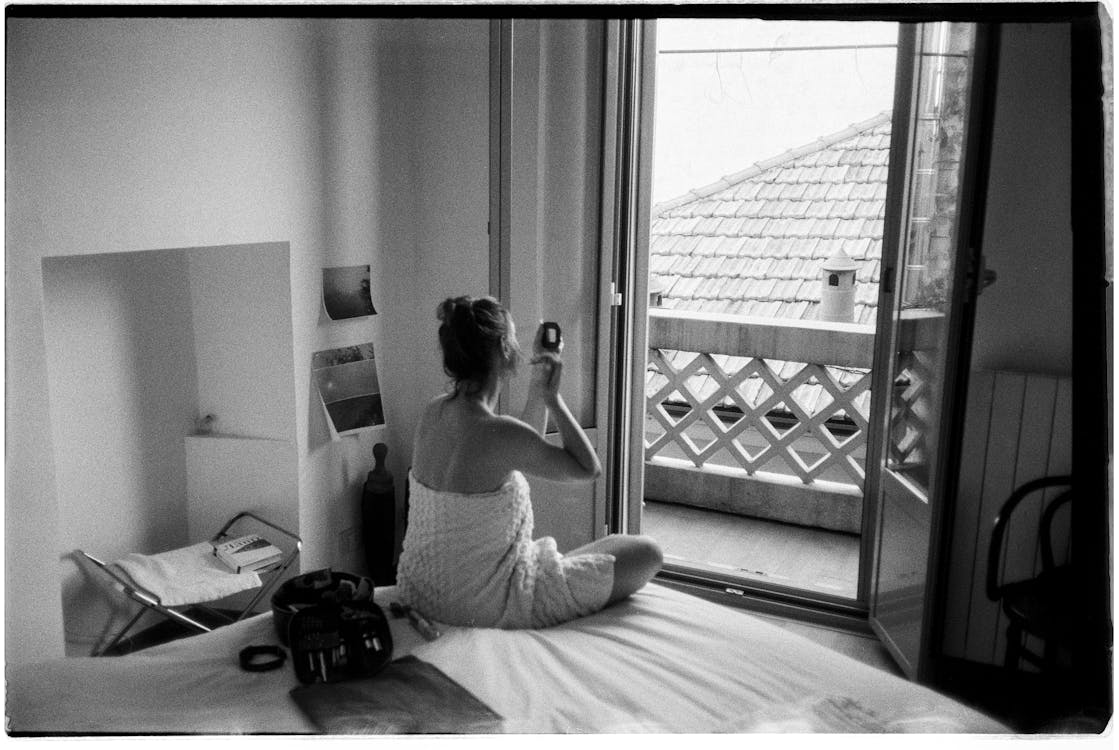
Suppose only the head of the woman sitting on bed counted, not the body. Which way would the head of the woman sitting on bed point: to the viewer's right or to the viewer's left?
to the viewer's right

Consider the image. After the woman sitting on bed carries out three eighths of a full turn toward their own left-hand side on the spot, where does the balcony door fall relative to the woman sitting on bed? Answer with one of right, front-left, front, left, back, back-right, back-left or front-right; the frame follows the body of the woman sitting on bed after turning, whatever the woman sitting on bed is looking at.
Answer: back

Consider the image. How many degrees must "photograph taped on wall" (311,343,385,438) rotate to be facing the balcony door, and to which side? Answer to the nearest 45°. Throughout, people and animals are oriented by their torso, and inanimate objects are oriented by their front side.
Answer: approximately 90° to its left

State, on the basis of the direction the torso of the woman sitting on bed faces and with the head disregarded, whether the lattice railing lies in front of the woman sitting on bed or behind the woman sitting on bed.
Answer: in front

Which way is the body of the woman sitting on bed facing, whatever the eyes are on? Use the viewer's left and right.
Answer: facing away from the viewer and to the right of the viewer

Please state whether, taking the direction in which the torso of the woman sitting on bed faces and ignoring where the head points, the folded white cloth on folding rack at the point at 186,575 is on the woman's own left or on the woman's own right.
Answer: on the woman's own left

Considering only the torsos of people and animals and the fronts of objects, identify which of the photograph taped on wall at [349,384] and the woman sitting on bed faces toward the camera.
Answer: the photograph taped on wall

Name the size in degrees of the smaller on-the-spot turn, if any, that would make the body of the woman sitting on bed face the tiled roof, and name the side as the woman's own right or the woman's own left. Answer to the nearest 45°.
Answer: approximately 45° to the woman's own right

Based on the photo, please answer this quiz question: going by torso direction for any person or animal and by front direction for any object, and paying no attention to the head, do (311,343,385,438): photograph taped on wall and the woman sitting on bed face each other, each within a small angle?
no

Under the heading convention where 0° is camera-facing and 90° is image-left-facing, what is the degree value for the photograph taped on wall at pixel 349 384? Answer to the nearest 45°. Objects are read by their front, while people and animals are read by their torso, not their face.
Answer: approximately 0°
